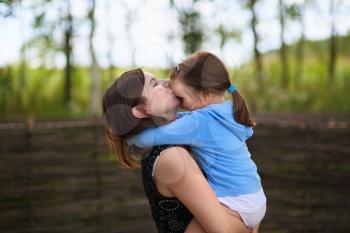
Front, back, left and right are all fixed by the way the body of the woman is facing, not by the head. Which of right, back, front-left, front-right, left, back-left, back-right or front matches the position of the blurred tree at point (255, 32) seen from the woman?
left

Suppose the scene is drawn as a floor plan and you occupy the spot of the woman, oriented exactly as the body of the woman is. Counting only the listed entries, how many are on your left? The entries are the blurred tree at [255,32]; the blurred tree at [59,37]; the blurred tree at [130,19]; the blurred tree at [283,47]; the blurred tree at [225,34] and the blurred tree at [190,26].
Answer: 6

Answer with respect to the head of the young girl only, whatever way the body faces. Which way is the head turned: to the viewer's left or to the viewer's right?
to the viewer's left

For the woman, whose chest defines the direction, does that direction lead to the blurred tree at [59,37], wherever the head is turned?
no

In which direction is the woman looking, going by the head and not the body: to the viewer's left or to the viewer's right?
to the viewer's right

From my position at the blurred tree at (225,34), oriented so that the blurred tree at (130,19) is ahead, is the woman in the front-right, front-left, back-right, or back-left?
front-left

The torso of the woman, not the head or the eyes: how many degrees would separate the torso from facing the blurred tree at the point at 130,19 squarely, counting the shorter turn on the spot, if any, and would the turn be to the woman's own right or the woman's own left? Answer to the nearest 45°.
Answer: approximately 90° to the woman's own left

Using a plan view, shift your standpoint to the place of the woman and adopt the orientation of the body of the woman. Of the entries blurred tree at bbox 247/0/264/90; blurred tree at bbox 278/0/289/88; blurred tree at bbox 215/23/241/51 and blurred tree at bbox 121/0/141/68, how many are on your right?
0

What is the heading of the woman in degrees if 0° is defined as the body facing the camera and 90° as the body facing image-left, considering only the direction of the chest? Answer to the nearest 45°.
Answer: approximately 270°

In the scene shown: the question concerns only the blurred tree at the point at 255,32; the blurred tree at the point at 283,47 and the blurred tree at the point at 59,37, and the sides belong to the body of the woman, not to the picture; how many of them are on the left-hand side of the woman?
3

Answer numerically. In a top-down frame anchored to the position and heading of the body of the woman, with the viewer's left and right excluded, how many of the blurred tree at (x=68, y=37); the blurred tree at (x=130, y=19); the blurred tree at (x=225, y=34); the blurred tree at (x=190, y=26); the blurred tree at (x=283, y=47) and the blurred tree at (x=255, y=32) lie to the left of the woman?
6

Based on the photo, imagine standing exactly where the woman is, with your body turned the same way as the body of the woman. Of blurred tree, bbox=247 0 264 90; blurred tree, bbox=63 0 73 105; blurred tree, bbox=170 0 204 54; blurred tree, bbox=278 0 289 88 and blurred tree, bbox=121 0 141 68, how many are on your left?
5

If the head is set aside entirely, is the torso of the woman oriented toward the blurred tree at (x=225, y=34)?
no

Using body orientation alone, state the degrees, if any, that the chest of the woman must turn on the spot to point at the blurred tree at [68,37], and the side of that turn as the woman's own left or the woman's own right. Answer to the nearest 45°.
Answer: approximately 90° to the woman's own left
